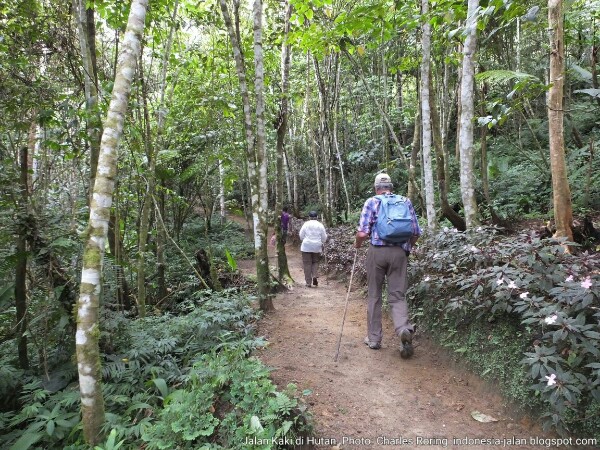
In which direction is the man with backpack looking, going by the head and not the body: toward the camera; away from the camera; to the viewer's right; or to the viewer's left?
away from the camera

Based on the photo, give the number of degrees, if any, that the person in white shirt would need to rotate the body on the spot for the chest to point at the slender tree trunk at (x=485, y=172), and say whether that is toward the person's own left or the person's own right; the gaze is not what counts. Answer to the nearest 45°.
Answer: approximately 90° to the person's own right

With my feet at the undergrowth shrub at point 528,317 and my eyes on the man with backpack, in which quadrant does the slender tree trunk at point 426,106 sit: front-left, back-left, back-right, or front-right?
front-right

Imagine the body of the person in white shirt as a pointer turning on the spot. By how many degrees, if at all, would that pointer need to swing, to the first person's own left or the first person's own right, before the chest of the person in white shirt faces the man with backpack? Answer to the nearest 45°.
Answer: approximately 180°

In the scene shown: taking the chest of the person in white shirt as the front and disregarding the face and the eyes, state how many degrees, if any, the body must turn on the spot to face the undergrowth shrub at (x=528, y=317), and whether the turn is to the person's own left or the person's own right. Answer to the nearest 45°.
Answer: approximately 180°

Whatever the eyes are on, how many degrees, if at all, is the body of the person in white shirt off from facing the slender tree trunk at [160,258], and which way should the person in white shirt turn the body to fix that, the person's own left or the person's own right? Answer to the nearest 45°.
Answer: approximately 90° to the person's own left

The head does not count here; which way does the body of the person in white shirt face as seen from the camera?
away from the camera

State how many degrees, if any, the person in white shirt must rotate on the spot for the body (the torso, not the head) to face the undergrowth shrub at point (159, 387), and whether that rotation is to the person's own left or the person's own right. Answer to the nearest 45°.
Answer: approximately 180°

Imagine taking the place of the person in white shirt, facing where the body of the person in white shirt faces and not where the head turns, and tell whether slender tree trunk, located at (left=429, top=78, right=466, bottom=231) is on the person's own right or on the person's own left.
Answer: on the person's own right

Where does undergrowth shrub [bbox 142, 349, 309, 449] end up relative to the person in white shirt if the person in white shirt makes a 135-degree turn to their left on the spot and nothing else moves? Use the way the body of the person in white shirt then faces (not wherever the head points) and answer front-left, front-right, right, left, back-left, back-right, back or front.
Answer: front-left
